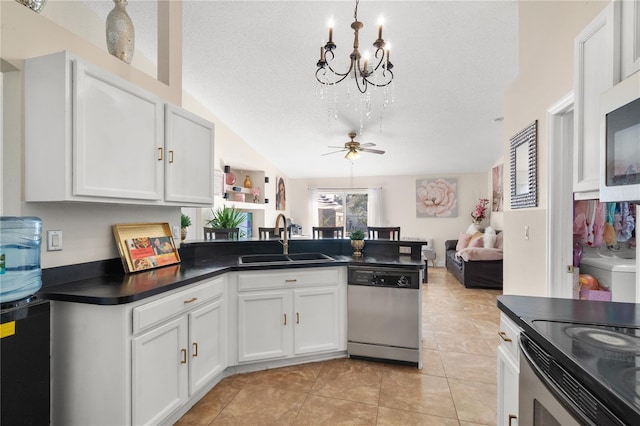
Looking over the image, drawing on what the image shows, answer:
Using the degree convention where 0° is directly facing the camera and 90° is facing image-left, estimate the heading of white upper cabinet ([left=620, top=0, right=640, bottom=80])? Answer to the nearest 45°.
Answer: approximately 45°

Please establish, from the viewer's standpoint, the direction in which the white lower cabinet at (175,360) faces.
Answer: facing the viewer and to the right of the viewer

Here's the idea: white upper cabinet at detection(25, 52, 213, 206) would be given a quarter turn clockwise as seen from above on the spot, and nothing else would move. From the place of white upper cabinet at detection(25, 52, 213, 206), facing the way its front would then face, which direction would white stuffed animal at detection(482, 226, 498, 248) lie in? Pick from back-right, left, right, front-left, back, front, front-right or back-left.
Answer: back-left

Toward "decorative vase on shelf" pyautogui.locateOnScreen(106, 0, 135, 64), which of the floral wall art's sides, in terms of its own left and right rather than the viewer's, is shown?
front

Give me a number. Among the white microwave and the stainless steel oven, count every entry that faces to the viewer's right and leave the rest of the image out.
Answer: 0

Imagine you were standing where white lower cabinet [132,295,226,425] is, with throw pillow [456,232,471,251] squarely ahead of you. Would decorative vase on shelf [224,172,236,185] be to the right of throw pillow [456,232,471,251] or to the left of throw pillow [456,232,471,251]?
left

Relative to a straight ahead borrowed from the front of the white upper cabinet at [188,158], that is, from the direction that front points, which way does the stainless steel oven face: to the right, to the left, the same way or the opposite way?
the opposite way

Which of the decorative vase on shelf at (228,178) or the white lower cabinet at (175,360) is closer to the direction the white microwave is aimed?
the white lower cabinet

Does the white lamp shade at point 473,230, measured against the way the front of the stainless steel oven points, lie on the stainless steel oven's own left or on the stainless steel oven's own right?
on the stainless steel oven's own right
